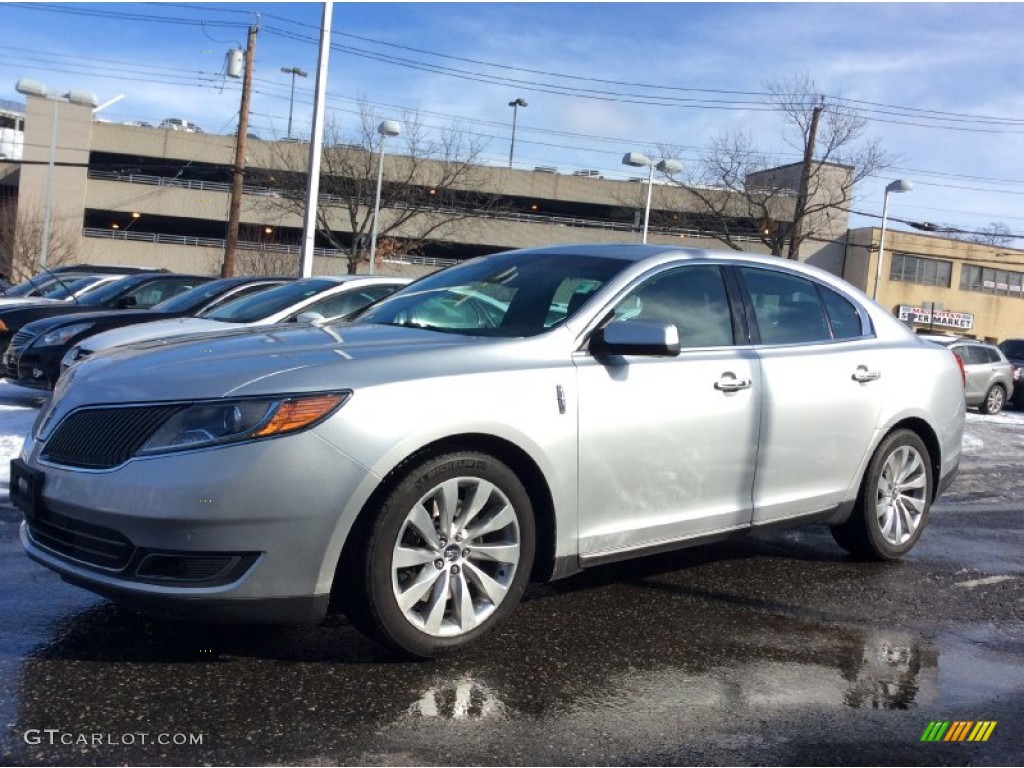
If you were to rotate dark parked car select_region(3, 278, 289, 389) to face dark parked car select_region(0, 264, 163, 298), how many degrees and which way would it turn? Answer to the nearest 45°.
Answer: approximately 135° to its right

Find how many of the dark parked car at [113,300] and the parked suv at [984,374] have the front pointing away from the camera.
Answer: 0

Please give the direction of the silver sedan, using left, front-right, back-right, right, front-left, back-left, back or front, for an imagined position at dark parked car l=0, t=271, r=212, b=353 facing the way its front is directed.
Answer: front-left

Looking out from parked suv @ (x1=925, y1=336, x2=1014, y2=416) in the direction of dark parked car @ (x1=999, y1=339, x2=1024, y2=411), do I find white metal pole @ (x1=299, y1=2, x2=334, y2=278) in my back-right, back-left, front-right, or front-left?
back-left
